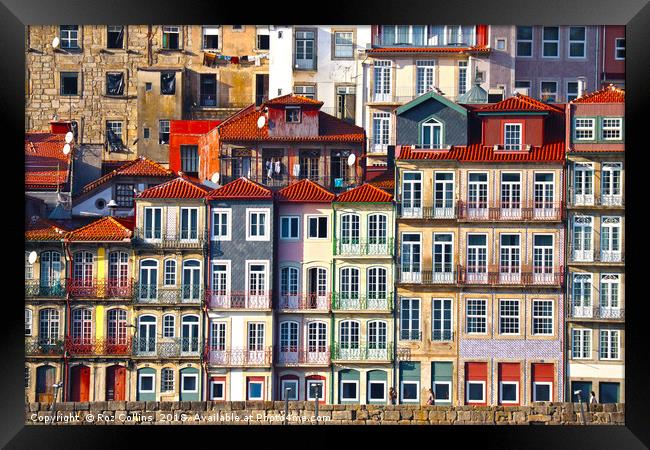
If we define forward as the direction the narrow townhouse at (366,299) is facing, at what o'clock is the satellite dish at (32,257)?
The satellite dish is roughly at 3 o'clock from the narrow townhouse.

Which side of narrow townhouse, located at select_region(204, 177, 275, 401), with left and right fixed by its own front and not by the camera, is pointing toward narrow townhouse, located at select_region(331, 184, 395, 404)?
left

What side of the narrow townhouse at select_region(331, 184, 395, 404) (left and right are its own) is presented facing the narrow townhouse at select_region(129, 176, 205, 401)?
right

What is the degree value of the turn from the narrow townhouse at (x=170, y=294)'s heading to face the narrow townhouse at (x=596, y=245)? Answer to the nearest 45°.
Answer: approximately 90° to its left

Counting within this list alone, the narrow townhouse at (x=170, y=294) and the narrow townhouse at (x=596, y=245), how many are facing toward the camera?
2

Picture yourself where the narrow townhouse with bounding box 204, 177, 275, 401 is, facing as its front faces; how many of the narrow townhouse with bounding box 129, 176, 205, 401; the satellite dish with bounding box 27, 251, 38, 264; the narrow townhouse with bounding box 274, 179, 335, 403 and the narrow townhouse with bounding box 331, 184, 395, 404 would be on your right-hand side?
2

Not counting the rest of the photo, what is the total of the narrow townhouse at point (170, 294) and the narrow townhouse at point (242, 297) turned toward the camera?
2
